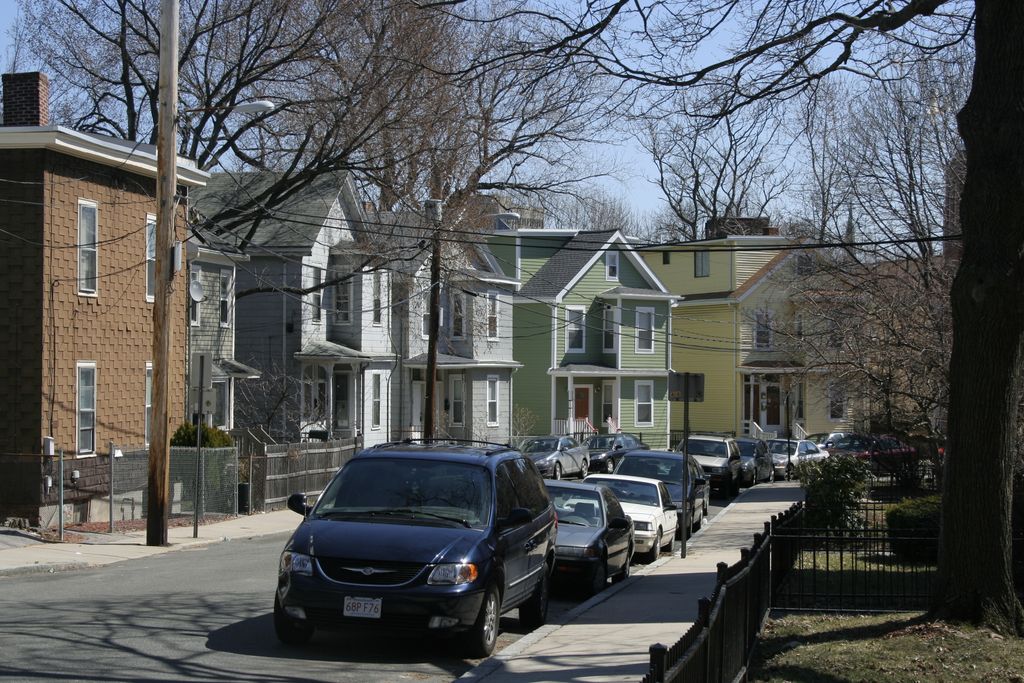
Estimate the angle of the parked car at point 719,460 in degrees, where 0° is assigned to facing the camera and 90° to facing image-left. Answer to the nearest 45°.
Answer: approximately 45°

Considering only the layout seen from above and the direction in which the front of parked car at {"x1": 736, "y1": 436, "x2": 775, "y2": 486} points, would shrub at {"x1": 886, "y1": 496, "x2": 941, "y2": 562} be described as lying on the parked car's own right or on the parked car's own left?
on the parked car's own left

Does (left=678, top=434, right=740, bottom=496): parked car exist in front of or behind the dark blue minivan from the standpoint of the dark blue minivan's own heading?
behind

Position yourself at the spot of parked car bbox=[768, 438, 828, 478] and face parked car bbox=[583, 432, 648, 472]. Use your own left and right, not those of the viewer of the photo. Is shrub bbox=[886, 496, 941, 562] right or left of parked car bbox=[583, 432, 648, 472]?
left

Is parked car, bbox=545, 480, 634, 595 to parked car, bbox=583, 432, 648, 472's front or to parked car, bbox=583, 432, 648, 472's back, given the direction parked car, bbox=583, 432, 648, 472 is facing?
to the front

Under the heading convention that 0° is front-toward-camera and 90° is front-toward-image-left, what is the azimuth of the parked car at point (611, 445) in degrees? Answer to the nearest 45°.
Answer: approximately 45°

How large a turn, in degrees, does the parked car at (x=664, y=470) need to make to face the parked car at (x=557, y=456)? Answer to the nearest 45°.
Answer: approximately 135° to its right

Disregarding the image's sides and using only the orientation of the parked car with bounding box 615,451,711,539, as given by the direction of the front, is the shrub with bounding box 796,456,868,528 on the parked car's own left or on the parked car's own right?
on the parked car's own left

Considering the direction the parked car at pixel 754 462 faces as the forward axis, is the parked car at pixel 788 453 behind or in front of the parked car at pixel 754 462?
behind

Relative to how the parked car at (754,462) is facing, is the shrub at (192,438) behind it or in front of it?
in front

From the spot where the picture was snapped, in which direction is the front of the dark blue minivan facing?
facing the viewer and to the left of the viewer

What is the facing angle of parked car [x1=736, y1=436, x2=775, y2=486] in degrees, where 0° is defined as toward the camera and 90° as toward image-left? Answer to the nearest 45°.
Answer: approximately 45°

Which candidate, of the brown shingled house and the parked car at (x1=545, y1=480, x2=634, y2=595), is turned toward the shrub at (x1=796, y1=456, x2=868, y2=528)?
the brown shingled house
